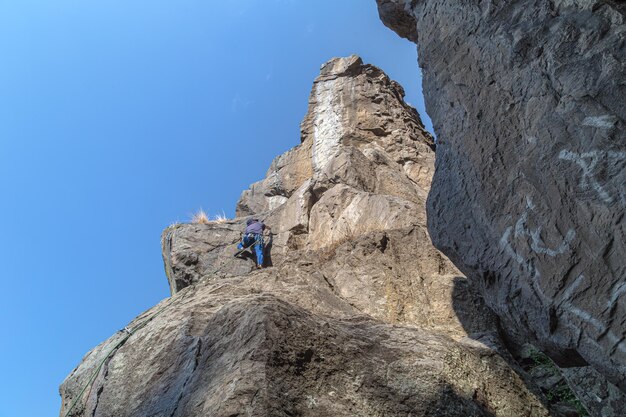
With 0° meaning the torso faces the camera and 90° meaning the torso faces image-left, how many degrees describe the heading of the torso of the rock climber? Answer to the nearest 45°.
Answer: approximately 180°

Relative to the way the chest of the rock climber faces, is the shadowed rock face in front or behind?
behind
